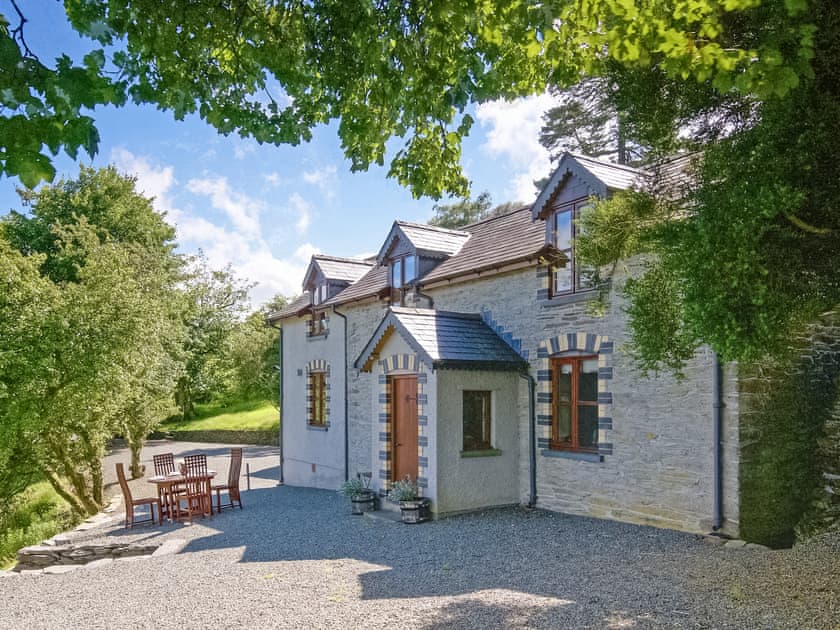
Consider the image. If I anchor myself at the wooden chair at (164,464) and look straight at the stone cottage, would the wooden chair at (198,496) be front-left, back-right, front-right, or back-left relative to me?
front-right

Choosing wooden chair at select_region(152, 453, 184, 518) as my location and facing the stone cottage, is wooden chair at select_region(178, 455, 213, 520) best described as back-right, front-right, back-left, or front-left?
front-right

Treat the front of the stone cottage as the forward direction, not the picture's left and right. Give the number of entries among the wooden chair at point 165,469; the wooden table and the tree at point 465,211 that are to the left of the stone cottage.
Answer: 0

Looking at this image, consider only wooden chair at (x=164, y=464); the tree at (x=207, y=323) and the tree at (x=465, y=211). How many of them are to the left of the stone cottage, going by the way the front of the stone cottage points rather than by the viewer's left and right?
0

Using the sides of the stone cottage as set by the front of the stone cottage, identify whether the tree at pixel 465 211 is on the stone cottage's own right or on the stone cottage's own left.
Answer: on the stone cottage's own right

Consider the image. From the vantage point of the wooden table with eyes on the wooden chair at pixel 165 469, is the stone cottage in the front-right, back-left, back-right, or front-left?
back-right

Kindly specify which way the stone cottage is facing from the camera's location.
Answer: facing the viewer and to the left of the viewer

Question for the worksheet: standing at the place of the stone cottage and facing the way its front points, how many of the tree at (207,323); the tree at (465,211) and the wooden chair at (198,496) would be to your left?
0

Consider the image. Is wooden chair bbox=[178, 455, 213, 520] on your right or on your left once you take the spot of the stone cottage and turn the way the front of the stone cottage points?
on your right

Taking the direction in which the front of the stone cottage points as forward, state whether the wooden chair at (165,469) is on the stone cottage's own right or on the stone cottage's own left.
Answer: on the stone cottage's own right

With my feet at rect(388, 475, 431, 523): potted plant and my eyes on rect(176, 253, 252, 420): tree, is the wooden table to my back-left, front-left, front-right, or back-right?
front-left

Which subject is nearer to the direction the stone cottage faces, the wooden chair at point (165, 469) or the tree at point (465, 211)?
the wooden chair
